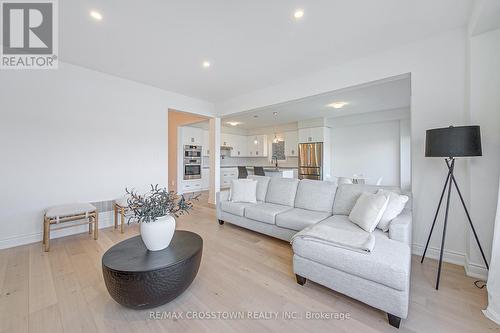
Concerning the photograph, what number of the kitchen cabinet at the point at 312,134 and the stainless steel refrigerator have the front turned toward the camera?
2

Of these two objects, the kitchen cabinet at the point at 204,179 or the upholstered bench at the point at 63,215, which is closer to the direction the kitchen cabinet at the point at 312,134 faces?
the upholstered bench

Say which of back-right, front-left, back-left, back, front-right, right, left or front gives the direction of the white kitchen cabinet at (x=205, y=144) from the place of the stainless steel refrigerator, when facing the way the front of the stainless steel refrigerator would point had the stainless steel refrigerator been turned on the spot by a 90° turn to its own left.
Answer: back

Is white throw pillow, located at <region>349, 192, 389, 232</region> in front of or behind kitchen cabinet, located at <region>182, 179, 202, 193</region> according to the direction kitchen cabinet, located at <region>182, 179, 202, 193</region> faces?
in front

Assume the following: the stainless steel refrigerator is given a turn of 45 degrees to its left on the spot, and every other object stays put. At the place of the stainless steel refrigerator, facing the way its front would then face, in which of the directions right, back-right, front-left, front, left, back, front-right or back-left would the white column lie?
right

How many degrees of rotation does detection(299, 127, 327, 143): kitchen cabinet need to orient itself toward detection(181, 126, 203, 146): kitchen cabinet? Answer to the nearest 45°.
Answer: approximately 90° to its right

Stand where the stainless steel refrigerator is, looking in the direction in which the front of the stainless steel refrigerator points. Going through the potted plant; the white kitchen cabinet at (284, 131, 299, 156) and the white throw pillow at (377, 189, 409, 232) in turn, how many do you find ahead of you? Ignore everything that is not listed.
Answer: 2

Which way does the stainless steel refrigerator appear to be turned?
toward the camera

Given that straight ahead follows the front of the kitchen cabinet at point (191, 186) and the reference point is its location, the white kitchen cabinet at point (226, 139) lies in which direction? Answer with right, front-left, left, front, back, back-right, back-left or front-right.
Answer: left

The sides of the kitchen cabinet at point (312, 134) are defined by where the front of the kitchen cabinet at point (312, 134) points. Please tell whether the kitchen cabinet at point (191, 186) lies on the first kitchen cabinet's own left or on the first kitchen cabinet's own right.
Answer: on the first kitchen cabinet's own right

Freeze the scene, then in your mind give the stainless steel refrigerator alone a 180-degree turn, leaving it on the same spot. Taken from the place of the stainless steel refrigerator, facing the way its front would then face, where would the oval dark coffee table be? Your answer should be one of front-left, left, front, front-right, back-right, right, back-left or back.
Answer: back
